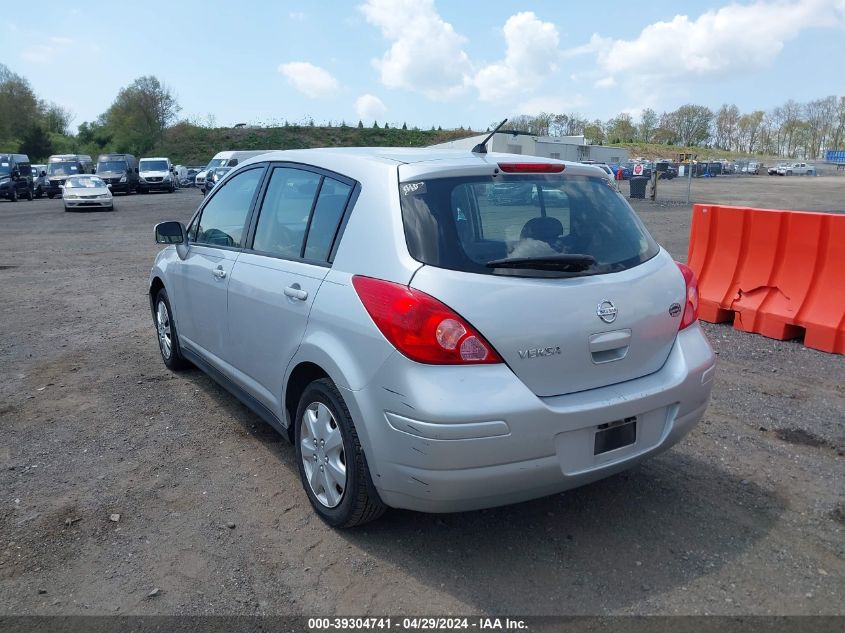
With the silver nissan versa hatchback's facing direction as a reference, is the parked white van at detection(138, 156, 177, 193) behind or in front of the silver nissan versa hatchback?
in front

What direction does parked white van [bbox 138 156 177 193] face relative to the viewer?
toward the camera

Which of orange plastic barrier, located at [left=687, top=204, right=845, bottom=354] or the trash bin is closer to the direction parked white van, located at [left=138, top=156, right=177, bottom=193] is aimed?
the orange plastic barrier

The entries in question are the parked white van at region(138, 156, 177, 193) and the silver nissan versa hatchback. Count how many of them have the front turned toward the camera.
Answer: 1

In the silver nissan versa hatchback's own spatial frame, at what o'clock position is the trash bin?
The trash bin is roughly at 2 o'clock from the silver nissan versa hatchback.

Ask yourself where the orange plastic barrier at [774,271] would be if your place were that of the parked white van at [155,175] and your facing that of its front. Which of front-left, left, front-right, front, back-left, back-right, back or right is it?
front

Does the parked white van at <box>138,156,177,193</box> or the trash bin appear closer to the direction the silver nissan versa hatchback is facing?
the parked white van

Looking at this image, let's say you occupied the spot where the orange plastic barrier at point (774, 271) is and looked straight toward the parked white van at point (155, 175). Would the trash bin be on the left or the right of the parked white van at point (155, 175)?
right

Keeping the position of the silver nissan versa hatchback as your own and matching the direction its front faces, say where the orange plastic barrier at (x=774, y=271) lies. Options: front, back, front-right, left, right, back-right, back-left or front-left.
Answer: right

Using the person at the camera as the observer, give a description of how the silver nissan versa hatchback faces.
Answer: facing away from the viewer and to the left of the viewer

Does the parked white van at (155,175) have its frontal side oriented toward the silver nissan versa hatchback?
yes

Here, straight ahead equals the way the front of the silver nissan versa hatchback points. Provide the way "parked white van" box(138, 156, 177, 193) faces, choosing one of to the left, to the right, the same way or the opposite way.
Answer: the opposite way

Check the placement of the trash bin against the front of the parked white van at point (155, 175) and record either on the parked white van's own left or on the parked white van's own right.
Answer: on the parked white van's own left

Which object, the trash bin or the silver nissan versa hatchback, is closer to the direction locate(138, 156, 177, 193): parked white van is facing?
the silver nissan versa hatchback
